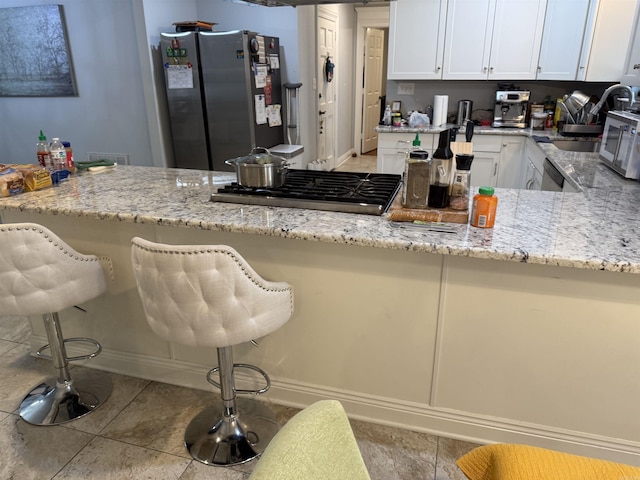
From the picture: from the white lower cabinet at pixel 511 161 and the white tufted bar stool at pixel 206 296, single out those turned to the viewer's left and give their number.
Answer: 0

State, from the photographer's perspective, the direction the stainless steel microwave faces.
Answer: facing the viewer and to the left of the viewer

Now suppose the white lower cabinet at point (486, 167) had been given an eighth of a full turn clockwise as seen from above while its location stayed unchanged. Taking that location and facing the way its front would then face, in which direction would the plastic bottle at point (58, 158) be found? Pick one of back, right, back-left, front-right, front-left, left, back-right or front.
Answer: front

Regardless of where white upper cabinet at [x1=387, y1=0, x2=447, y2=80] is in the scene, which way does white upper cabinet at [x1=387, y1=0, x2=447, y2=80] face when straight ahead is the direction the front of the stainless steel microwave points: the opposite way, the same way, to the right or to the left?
to the left

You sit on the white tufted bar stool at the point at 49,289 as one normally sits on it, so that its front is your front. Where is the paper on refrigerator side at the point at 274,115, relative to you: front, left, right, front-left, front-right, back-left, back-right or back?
front

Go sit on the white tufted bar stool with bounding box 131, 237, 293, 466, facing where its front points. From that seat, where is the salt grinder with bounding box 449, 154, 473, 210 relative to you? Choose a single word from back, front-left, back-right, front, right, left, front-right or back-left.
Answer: front-right

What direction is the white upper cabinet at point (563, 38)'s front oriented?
toward the camera

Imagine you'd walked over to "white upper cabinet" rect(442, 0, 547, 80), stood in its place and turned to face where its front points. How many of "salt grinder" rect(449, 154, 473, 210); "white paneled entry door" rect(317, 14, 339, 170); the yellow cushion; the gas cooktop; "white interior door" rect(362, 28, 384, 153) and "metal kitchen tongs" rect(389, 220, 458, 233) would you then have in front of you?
4

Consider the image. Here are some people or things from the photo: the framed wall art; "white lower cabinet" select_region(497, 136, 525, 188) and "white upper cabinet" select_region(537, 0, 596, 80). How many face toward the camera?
3

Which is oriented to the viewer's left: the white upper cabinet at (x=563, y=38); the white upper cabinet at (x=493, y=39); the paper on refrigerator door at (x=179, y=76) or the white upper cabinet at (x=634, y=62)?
the white upper cabinet at (x=634, y=62)

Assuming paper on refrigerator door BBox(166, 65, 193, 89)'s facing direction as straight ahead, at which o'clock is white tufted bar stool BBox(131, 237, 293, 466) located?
The white tufted bar stool is roughly at 12 o'clock from the paper on refrigerator door.

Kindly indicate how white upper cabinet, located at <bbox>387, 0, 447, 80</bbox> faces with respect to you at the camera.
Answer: facing the viewer

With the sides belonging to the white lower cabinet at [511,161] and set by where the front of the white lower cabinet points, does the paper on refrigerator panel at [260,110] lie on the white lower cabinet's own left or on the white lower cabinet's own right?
on the white lower cabinet's own right

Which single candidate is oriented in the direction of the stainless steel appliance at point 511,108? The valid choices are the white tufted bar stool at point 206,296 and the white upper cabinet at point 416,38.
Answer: the white tufted bar stool

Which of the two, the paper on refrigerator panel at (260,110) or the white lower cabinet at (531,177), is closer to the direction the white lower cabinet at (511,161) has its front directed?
the white lower cabinet

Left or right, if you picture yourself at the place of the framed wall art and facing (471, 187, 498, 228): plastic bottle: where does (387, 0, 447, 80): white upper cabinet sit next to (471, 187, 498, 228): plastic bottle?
left
